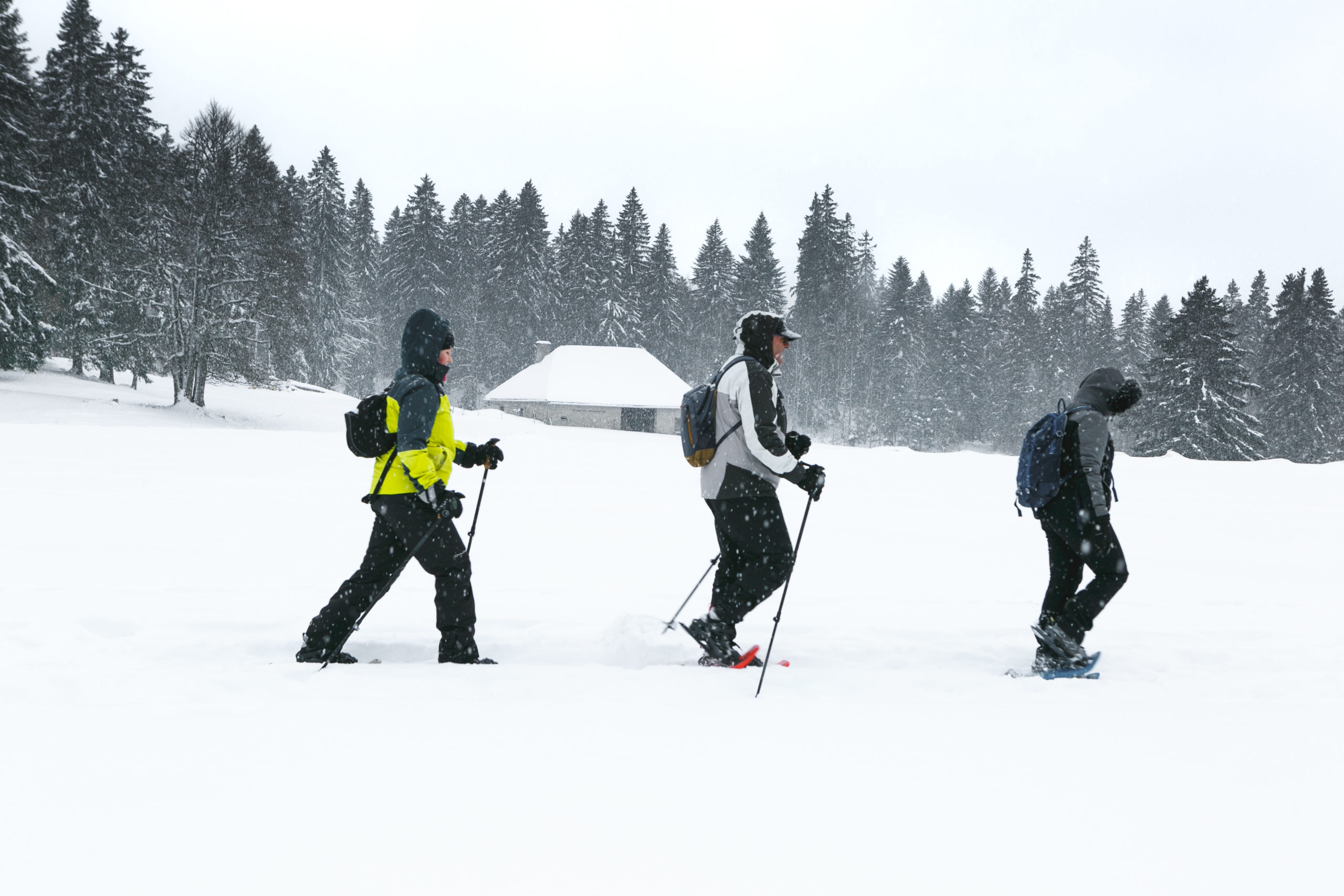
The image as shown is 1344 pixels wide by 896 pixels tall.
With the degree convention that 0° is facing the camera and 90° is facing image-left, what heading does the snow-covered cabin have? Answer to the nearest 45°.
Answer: approximately 0°

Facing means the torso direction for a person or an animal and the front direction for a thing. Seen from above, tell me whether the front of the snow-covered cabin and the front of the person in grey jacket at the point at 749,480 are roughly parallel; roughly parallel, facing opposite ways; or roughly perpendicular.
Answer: roughly perpendicular

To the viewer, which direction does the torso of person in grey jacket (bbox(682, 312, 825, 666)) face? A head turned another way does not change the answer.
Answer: to the viewer's right

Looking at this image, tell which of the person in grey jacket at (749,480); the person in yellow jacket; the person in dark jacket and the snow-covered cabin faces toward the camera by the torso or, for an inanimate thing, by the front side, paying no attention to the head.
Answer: the snow-covered cabin

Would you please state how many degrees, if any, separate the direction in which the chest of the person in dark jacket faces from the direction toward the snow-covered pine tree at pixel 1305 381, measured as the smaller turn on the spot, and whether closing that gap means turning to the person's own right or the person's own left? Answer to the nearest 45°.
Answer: approximately 90° to the person's own left

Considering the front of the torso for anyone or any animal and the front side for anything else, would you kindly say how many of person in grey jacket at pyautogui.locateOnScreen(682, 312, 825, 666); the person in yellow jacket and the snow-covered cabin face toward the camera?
1

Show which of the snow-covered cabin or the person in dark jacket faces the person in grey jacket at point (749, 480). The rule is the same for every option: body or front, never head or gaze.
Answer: the snow-covered cabin

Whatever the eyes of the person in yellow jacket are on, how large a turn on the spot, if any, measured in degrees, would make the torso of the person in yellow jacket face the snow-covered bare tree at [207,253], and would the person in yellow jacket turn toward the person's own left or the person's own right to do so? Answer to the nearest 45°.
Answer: approximately 90° to the person's own left

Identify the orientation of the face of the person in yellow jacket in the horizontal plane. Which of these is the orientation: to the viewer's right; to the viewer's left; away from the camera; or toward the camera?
to the viewer's right

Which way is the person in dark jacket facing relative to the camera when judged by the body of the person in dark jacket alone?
to the viewer's right

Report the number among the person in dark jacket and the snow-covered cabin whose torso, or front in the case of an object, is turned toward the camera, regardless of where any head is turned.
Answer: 1

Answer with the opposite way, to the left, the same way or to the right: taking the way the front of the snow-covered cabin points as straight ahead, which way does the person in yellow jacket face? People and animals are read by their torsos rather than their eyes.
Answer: to the left

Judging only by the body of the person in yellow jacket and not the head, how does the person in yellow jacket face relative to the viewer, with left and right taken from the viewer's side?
facing to the right of the viewer

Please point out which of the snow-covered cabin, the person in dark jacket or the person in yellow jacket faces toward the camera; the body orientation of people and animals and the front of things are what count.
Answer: the snow-covered cabin
